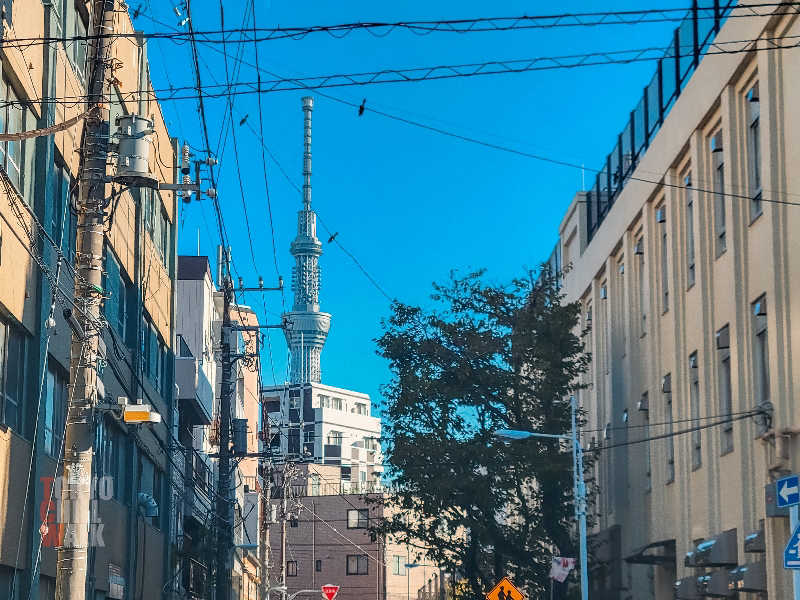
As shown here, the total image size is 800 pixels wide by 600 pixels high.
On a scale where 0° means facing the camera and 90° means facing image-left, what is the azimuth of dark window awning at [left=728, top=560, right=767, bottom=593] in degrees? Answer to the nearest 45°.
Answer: approximately 45°

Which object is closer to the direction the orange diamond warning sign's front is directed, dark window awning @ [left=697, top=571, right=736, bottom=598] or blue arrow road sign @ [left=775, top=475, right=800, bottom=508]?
the blue arrow road sign

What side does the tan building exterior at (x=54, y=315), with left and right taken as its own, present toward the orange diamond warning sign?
front

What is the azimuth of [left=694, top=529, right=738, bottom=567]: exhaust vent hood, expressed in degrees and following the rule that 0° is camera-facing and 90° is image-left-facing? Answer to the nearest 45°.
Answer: approximately 45°

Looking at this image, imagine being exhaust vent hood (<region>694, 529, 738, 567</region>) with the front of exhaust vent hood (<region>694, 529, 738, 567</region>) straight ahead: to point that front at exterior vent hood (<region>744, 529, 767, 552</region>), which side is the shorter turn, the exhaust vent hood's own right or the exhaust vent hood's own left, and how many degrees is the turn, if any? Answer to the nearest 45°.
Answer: approximately 45° to the exhaust vent hood's own left

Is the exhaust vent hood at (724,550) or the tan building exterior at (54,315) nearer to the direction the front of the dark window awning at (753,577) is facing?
the tan building exterior

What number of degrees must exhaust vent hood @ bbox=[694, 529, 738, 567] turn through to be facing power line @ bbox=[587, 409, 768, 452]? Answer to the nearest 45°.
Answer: approximately 135° to its right

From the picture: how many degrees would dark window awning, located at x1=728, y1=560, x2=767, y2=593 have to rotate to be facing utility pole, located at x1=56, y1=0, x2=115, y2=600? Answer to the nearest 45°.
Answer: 0° — it already faces it
